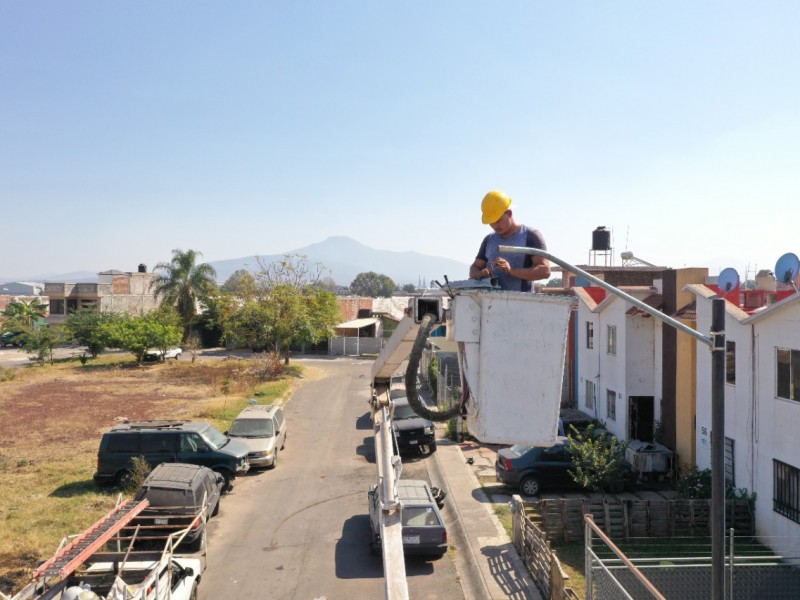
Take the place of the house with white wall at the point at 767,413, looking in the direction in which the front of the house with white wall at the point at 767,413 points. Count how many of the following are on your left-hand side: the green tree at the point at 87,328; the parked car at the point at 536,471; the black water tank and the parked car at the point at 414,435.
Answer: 0

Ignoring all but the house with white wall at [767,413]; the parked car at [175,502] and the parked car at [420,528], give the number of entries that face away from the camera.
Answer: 2

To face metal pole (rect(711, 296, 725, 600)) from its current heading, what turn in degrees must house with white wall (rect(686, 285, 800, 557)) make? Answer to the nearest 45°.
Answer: approximately 45° to its left

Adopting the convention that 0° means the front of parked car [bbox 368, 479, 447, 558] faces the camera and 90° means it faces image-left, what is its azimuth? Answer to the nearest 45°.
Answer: approximately 180°

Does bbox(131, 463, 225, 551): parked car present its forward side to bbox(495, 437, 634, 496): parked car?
no

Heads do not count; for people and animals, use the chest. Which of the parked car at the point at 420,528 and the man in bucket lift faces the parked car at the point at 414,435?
the parked car at the point at 420,528

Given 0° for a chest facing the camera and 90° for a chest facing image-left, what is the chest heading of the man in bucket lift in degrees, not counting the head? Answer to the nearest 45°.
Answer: approximately 45°

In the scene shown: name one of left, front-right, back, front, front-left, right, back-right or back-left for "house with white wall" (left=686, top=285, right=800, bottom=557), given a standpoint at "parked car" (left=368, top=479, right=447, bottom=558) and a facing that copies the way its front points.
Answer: right

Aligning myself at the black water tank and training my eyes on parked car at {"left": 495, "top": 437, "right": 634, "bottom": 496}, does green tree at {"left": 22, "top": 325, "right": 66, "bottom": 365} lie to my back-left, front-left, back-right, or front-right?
front-right

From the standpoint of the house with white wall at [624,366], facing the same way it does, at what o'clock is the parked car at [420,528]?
The parked car is roughly at 11 o'clock from the house with white wall.

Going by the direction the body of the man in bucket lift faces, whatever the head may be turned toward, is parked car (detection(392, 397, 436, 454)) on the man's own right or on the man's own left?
on the man's own right

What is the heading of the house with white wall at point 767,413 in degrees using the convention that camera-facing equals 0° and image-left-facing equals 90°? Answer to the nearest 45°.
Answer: approximately 45°

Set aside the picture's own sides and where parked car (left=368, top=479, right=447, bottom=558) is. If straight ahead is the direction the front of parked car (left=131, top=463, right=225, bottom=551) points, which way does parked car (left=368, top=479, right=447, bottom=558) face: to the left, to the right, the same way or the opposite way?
the same way

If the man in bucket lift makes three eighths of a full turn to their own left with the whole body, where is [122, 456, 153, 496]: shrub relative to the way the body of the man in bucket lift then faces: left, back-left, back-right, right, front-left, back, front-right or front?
back-left

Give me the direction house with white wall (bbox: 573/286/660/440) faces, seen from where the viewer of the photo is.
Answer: facing the viewer and to the left of the viewer

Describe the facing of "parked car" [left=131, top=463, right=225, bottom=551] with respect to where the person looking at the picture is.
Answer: facing away from the viewer
